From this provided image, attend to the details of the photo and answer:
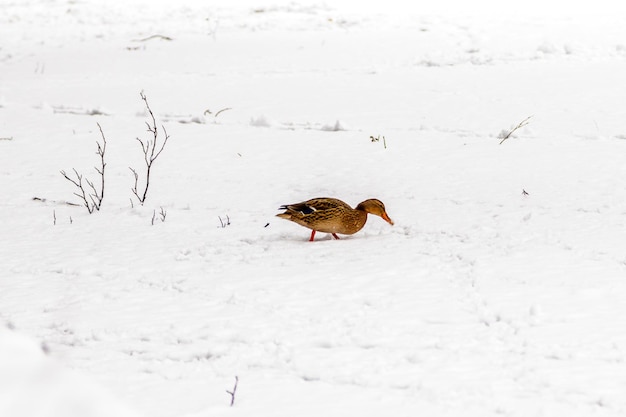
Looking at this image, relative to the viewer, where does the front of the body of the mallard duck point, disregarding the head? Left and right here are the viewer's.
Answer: facing to the right of the viewer

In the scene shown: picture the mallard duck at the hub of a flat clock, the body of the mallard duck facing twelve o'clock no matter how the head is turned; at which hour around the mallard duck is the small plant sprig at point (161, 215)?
The small plant sprig is roughly at 7 o'clock from the mallard duck.
